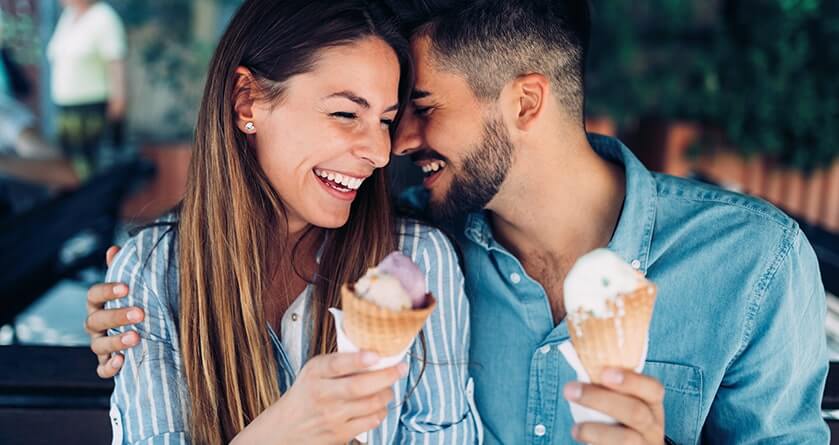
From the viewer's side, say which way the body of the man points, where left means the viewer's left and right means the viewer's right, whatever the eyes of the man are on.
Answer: facing the viewer and to the left of the viewer

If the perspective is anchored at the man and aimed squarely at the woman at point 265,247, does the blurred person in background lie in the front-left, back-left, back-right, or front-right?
front-right

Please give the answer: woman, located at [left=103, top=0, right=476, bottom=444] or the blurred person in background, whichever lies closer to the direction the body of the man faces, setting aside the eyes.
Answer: the woman

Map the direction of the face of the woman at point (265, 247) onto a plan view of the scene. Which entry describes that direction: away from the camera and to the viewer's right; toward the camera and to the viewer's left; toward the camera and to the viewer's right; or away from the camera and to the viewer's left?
toward the camera and to the viewer's right

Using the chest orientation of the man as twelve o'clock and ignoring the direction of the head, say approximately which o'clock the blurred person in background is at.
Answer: The blurred person in background is roughly at 5 o'clock from the man.

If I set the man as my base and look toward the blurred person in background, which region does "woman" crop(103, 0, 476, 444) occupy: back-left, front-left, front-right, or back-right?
front-left

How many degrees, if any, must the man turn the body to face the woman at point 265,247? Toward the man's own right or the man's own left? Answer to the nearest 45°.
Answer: approximately 45° to the man's own right
